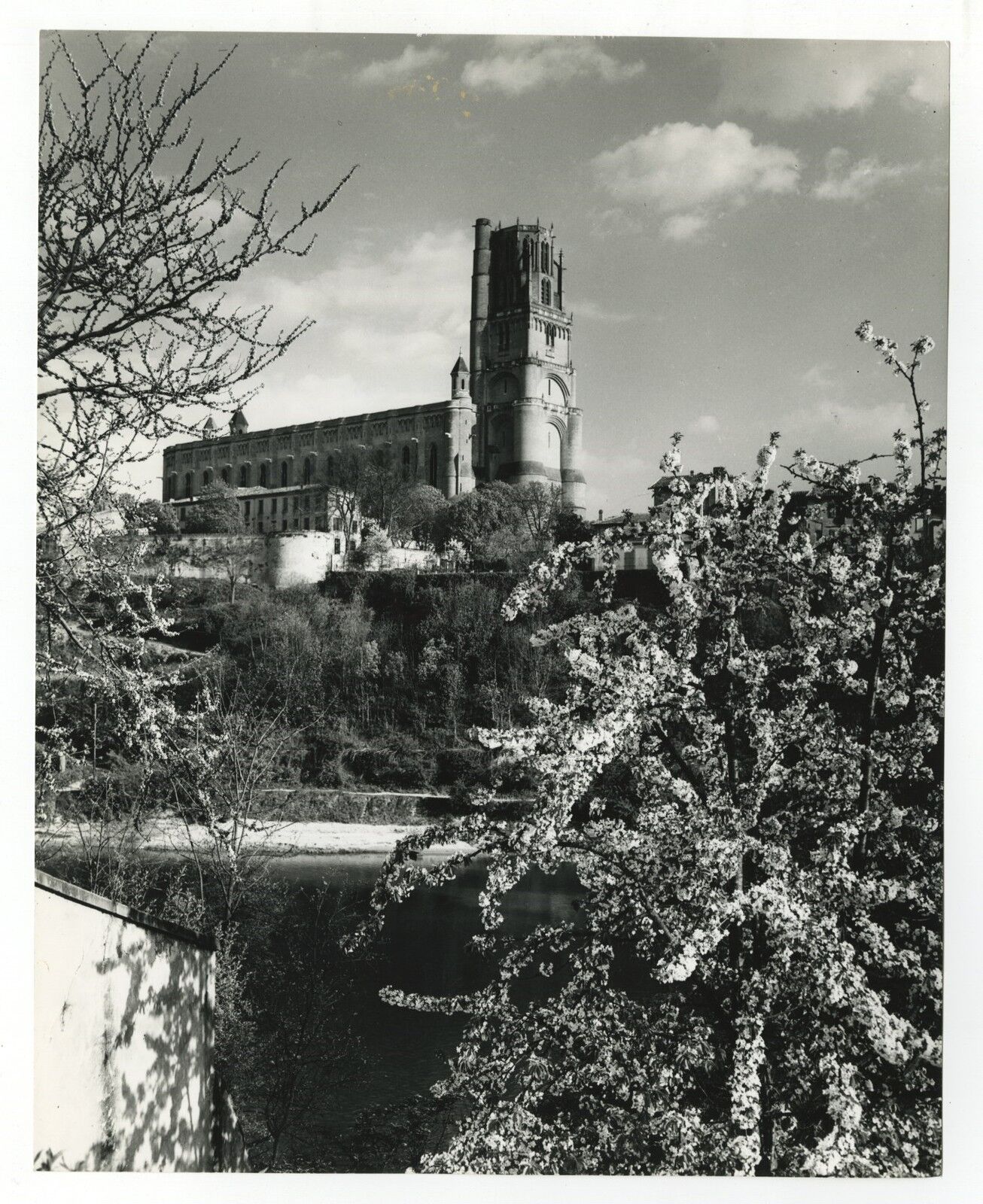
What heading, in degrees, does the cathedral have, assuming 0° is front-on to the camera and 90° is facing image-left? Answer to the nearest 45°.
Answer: approximately 315°

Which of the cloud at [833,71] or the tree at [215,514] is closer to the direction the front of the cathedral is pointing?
the cloud
